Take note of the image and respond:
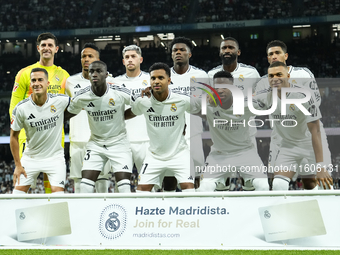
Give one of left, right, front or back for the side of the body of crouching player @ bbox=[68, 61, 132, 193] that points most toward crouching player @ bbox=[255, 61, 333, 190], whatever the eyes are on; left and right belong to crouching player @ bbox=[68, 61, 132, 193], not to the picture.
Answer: left

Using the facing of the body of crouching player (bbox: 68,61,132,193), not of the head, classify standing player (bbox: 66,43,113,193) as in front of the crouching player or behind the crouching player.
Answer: behind

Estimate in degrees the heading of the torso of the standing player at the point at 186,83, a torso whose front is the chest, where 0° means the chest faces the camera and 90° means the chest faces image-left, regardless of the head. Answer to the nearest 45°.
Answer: approximately 0°

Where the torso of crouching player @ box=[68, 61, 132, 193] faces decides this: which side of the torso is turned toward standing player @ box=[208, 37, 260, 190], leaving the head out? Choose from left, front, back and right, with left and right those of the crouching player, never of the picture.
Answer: left

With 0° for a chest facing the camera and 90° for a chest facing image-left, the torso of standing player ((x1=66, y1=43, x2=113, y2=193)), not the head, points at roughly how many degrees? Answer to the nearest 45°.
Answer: approximately 0°

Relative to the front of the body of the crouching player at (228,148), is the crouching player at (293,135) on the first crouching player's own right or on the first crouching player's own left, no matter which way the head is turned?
on the first crouching player's own left
